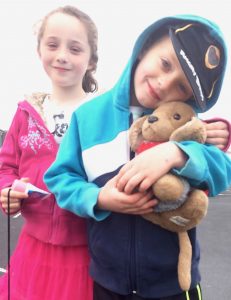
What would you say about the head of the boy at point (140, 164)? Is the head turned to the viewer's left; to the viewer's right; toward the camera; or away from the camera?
toward the camera

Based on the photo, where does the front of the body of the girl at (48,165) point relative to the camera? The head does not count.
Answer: toward the camera

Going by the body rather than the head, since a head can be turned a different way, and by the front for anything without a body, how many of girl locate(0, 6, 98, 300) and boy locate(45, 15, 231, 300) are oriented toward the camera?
2

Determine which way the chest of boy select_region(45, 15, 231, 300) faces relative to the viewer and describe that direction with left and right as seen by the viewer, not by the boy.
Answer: facing the viewer

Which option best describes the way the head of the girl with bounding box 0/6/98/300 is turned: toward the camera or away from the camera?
toward the camera

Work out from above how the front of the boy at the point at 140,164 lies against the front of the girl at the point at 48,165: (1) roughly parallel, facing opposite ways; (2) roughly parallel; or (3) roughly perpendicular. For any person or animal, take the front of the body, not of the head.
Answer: roughly parallel
